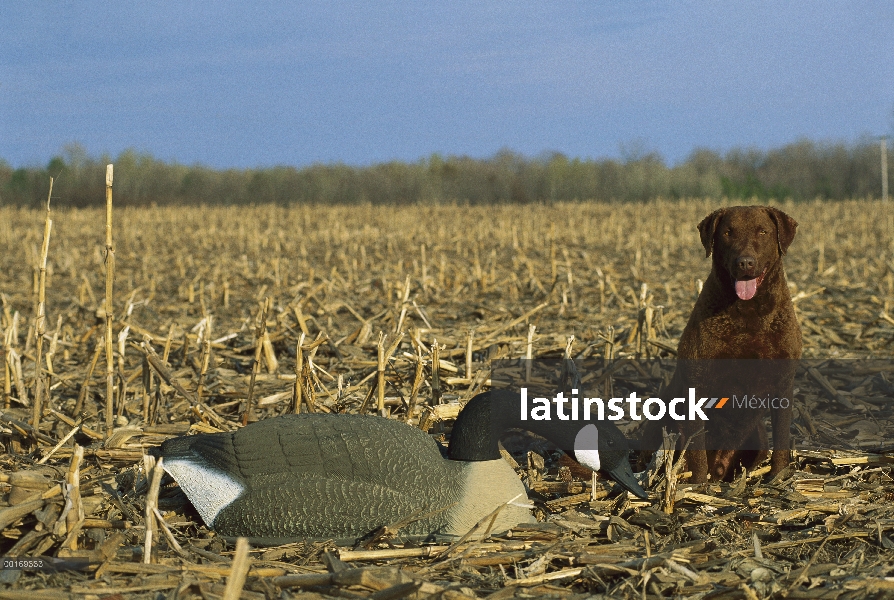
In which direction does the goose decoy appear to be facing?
to the viewer's right

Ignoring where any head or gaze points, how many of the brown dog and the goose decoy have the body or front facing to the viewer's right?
1

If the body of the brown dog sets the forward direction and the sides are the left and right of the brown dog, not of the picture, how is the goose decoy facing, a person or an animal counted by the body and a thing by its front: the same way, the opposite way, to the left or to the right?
to the left

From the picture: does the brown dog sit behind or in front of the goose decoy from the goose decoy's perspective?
in front

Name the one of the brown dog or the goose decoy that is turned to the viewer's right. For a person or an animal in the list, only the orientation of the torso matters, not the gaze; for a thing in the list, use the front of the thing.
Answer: the goose decoy

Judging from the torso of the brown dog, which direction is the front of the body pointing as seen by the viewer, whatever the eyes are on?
toward the camera

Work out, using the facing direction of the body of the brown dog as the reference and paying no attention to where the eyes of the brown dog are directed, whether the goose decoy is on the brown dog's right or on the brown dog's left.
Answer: on the brown dog's right
